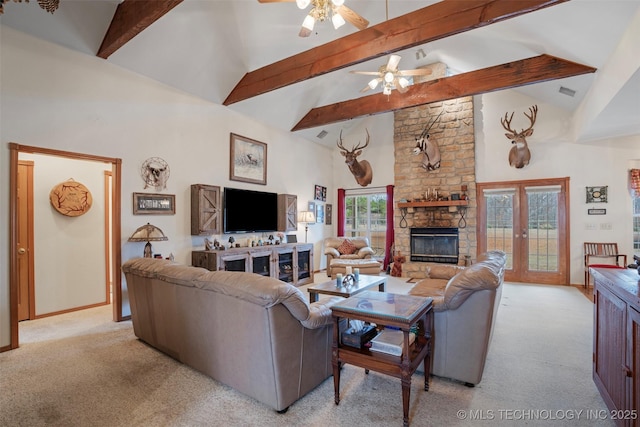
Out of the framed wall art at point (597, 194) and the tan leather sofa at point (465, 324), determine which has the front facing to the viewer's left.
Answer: the tan leather sofa

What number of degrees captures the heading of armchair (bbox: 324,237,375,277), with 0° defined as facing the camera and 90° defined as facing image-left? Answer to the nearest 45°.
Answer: approximately 0°

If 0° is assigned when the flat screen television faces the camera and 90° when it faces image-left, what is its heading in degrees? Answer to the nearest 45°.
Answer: approximately 315°

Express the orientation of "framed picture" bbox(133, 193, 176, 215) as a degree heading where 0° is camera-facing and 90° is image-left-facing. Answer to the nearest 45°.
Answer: approximately 315°

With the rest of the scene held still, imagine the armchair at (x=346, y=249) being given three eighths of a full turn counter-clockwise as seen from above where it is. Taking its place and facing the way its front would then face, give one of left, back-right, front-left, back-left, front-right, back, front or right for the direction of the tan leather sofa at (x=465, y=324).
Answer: back-right

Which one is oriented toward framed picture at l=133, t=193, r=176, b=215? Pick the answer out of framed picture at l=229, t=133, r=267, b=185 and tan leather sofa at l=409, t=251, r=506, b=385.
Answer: the tan leather sofa

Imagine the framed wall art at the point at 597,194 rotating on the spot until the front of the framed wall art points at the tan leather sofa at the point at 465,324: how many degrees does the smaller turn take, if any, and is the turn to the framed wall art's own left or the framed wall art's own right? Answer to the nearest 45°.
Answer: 0° — it already faces it

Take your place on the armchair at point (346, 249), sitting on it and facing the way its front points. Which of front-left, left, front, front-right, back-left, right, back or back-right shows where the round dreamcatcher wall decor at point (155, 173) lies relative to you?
front-right

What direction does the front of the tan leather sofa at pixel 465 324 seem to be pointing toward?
to the viewer's left

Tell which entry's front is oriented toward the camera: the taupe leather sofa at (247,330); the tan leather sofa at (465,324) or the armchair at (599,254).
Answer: the armchair

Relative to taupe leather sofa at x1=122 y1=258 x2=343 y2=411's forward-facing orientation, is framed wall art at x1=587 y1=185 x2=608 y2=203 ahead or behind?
ahead

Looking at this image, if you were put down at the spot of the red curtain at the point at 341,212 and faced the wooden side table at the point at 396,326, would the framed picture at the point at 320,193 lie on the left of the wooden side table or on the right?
right

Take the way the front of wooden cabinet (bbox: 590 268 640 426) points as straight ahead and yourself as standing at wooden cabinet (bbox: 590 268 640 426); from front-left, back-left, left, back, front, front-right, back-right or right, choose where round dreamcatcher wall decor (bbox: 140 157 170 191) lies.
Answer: front-right

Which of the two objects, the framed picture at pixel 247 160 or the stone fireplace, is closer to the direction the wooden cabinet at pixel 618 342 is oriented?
the framed picture
